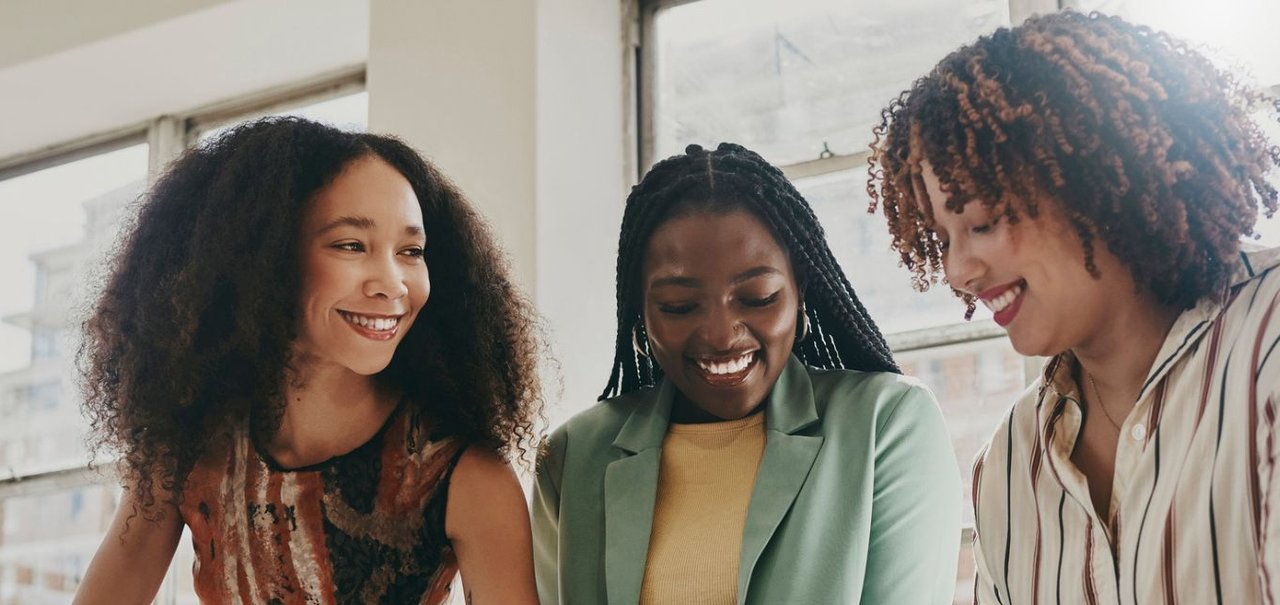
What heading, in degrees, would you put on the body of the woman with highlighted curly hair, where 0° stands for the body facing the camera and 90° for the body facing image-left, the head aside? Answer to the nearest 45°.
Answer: approximately 45°

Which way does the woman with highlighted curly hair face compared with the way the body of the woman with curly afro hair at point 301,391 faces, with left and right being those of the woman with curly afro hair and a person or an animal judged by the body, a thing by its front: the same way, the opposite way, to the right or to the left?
to the right

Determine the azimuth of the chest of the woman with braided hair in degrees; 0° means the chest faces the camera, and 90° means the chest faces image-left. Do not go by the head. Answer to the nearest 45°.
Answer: approximately 0°

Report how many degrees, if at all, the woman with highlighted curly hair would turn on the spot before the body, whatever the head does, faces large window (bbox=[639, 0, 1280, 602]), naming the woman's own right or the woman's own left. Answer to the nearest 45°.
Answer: approximately 135° to the woman's own right

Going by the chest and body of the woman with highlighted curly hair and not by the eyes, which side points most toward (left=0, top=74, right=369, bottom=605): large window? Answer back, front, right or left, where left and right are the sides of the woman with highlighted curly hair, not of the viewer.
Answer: right

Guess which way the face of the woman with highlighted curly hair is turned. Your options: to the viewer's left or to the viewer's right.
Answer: to the viewer's left

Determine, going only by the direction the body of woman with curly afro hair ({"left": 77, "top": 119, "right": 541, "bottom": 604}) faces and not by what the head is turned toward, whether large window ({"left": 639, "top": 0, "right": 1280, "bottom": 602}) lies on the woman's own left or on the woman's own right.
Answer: on the woman's own left

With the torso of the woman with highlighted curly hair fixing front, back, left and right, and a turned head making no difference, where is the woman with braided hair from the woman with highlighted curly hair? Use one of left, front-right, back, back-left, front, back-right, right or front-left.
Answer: right

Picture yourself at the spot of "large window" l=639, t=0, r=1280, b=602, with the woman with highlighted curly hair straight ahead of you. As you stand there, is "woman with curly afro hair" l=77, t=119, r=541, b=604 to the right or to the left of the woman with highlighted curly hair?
right

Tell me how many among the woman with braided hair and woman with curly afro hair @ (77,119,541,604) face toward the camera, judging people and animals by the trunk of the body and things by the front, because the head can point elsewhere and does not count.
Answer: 2

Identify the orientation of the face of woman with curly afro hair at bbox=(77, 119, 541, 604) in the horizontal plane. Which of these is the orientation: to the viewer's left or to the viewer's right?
to the viewer's right

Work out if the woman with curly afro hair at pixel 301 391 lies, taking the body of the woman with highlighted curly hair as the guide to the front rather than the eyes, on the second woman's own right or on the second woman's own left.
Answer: on the second woman's own right

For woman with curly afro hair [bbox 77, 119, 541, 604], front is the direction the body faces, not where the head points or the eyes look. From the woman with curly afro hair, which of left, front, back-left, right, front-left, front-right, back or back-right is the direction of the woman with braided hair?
left

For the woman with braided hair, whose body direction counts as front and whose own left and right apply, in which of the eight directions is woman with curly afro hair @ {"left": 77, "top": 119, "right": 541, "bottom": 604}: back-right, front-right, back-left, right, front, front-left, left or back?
right

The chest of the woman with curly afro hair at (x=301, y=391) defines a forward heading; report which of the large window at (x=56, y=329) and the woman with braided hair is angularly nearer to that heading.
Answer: the woman with braided hair

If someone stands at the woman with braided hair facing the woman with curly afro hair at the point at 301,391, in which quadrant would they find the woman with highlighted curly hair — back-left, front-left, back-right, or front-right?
back-left

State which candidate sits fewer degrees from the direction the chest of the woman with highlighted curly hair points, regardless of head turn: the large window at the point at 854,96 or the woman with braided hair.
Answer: the woman with braided hair
